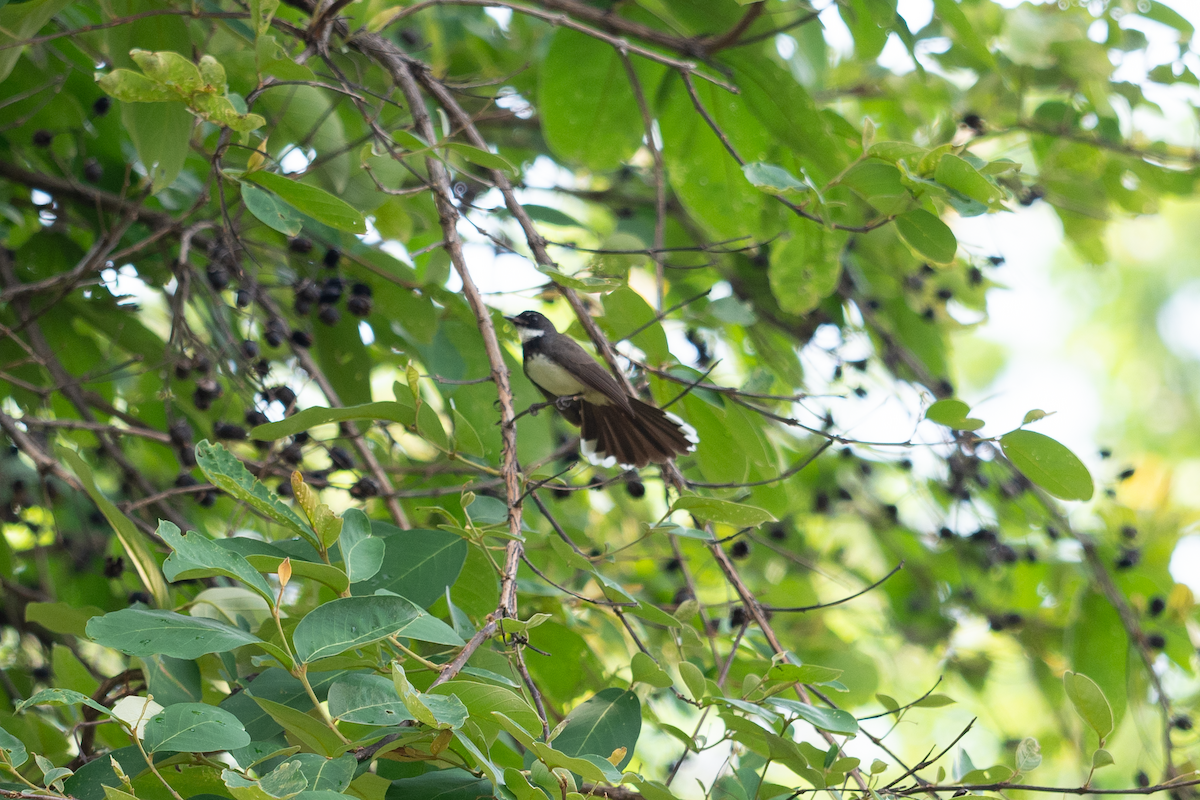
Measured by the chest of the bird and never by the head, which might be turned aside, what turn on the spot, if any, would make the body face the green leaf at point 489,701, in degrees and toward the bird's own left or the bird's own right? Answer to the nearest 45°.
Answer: approximately 90° to the bird's own left

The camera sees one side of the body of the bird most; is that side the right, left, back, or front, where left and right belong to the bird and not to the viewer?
left

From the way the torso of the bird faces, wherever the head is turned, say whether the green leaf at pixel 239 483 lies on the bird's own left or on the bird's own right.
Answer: on the bird's own left

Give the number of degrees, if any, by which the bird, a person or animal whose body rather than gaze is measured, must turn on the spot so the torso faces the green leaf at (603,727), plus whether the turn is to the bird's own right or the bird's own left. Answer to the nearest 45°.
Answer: approximately 90° to the bird's own left

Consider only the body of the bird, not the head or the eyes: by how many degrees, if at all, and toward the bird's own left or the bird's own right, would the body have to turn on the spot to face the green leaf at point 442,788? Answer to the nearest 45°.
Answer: approximately 90° to the bird's own left
